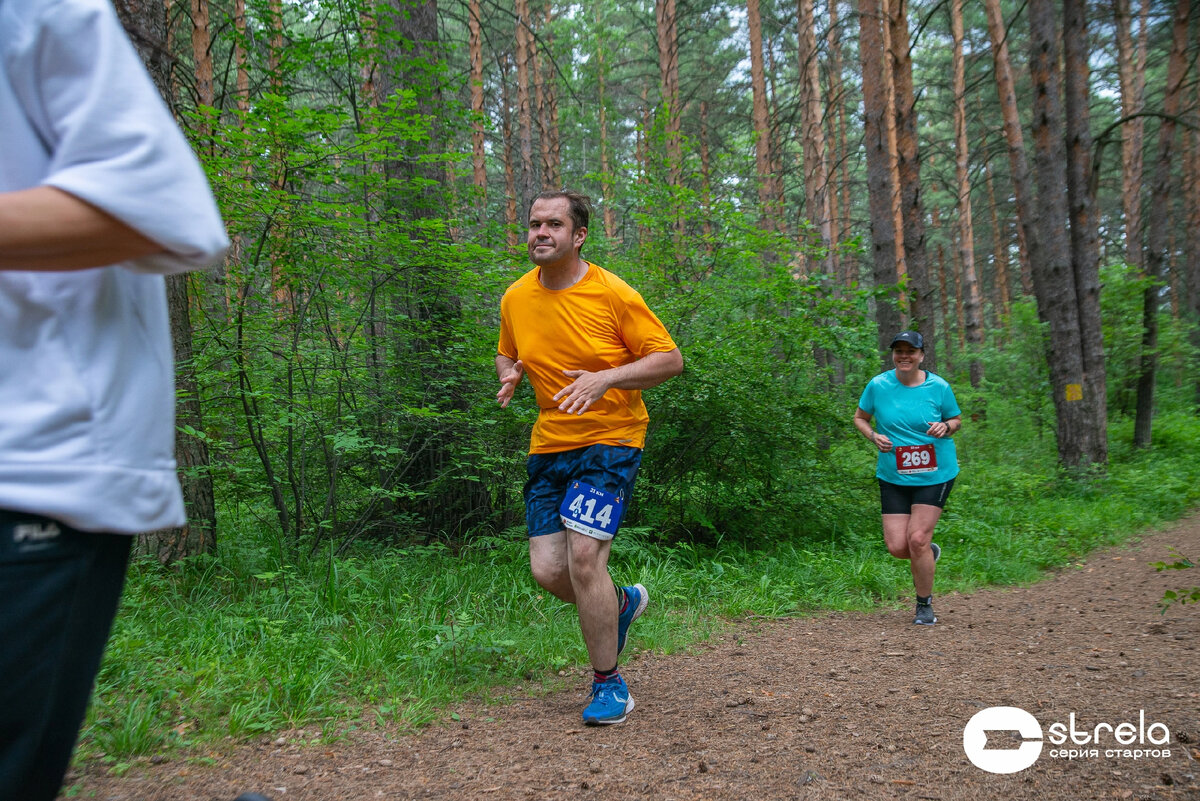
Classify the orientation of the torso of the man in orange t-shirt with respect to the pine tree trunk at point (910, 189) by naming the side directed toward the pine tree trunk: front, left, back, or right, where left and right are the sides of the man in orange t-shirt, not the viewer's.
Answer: back

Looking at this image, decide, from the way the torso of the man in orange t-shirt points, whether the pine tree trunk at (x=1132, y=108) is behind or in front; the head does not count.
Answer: behind

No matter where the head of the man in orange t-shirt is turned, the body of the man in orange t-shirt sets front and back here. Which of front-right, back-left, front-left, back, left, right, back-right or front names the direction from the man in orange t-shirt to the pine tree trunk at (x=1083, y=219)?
back

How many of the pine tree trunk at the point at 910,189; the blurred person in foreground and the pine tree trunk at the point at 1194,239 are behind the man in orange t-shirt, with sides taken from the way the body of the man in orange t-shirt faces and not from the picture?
2

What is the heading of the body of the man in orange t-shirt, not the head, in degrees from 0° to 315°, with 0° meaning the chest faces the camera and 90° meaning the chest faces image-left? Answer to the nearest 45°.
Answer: approximately 45°

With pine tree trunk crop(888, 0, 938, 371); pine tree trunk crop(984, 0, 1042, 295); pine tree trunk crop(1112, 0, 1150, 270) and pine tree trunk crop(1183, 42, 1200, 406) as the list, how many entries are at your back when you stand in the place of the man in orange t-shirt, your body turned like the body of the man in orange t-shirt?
4

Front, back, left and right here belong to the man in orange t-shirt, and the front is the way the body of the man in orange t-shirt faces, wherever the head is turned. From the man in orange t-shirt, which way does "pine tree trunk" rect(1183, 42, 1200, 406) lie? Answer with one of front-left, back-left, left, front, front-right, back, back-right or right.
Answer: back

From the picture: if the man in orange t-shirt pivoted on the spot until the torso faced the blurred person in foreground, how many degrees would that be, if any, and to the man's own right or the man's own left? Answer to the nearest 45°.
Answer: approximately 45° to the man's own left

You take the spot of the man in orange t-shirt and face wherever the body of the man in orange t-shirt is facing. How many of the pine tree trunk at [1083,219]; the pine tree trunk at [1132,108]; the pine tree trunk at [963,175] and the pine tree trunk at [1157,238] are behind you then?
4

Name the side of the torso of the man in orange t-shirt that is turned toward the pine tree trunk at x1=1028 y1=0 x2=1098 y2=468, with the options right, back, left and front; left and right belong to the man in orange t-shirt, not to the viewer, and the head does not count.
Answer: back

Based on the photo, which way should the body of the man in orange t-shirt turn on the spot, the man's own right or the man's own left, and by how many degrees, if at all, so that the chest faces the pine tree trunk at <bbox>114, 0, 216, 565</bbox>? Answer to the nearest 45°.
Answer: approximately 90° to the man's own right
